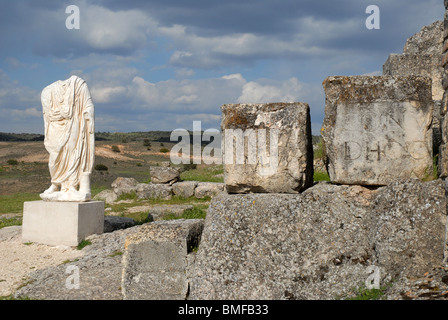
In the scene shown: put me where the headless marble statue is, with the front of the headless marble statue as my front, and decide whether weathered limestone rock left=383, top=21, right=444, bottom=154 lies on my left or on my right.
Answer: on my left

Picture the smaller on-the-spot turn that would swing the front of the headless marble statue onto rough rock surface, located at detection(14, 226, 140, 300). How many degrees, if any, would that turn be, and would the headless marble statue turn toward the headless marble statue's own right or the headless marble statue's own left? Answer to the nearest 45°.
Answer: approximately 45° to the headless marble statue's own left

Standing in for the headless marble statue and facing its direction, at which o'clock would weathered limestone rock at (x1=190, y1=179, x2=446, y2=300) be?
The weathered limestone rock is roughly at 10 o'clock from the headless marble statue.

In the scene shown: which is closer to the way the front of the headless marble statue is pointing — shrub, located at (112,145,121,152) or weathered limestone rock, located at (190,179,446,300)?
the weathered limestone rock

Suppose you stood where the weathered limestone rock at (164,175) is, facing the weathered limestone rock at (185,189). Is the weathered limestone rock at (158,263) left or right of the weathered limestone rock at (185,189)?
right

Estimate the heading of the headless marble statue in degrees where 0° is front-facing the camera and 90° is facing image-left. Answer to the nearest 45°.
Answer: approximately 45°
